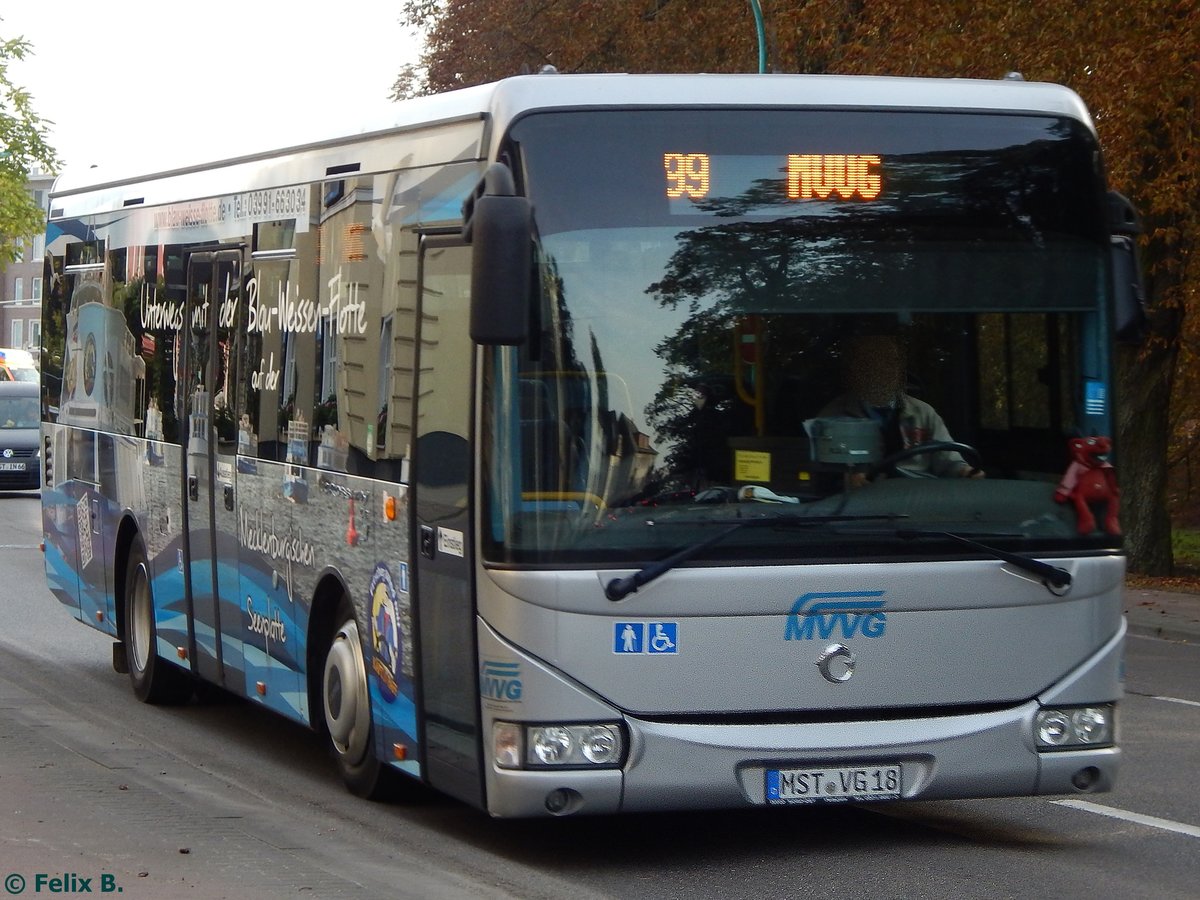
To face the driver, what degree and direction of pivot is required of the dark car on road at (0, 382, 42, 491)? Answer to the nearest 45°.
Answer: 0° — it already faces them

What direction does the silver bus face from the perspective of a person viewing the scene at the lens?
facing the viewer and to the right of the viewer

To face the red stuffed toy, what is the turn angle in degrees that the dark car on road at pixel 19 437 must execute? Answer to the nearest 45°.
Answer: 0° — it already faces it

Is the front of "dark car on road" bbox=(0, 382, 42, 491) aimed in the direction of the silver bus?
yes

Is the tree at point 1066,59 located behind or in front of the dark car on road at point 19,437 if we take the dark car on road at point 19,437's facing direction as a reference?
in front

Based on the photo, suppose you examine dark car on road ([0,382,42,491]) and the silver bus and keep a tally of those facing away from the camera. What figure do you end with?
0

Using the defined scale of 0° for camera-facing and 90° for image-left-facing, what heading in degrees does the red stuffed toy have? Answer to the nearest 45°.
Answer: approximately 315°

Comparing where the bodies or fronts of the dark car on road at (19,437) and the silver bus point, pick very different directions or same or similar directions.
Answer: same or similar directions

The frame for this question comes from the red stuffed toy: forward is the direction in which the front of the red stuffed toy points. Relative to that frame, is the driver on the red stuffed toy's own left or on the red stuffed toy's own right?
on the red stuffed toy's own right

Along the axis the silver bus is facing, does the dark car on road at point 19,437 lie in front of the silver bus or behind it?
behind

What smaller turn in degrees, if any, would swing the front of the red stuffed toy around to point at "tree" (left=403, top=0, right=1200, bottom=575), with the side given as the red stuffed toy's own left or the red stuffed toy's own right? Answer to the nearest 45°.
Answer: approximately 135° to the red stuffed toy's own left

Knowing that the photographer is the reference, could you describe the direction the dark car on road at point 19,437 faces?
facing the viewer

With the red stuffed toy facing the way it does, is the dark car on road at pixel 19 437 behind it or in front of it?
behind
